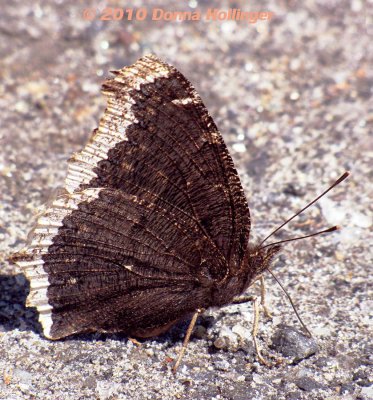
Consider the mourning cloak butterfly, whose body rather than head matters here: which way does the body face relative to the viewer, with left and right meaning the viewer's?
facing to the right of the viewer
